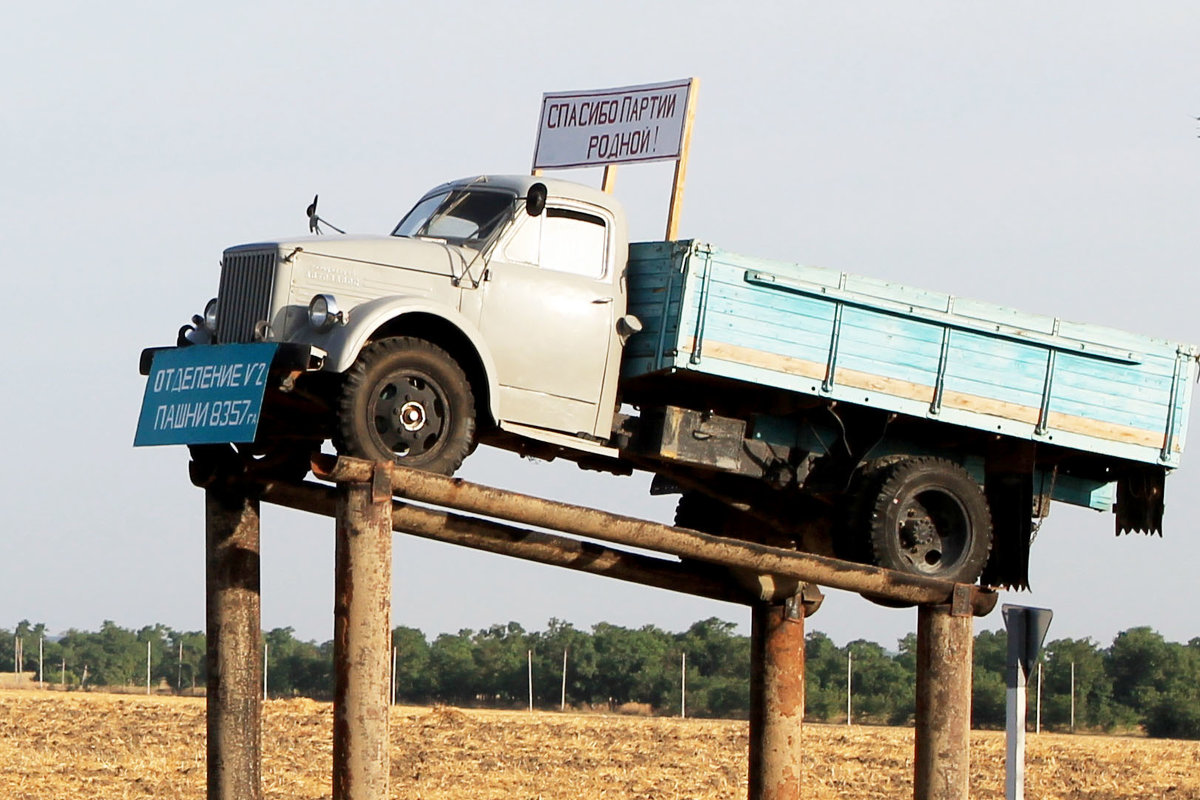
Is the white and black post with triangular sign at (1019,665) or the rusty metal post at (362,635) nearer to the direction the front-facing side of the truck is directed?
the rusty metal post

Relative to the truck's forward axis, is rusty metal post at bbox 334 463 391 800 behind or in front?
in front

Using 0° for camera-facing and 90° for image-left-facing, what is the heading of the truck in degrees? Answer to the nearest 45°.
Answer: approximately 45°
